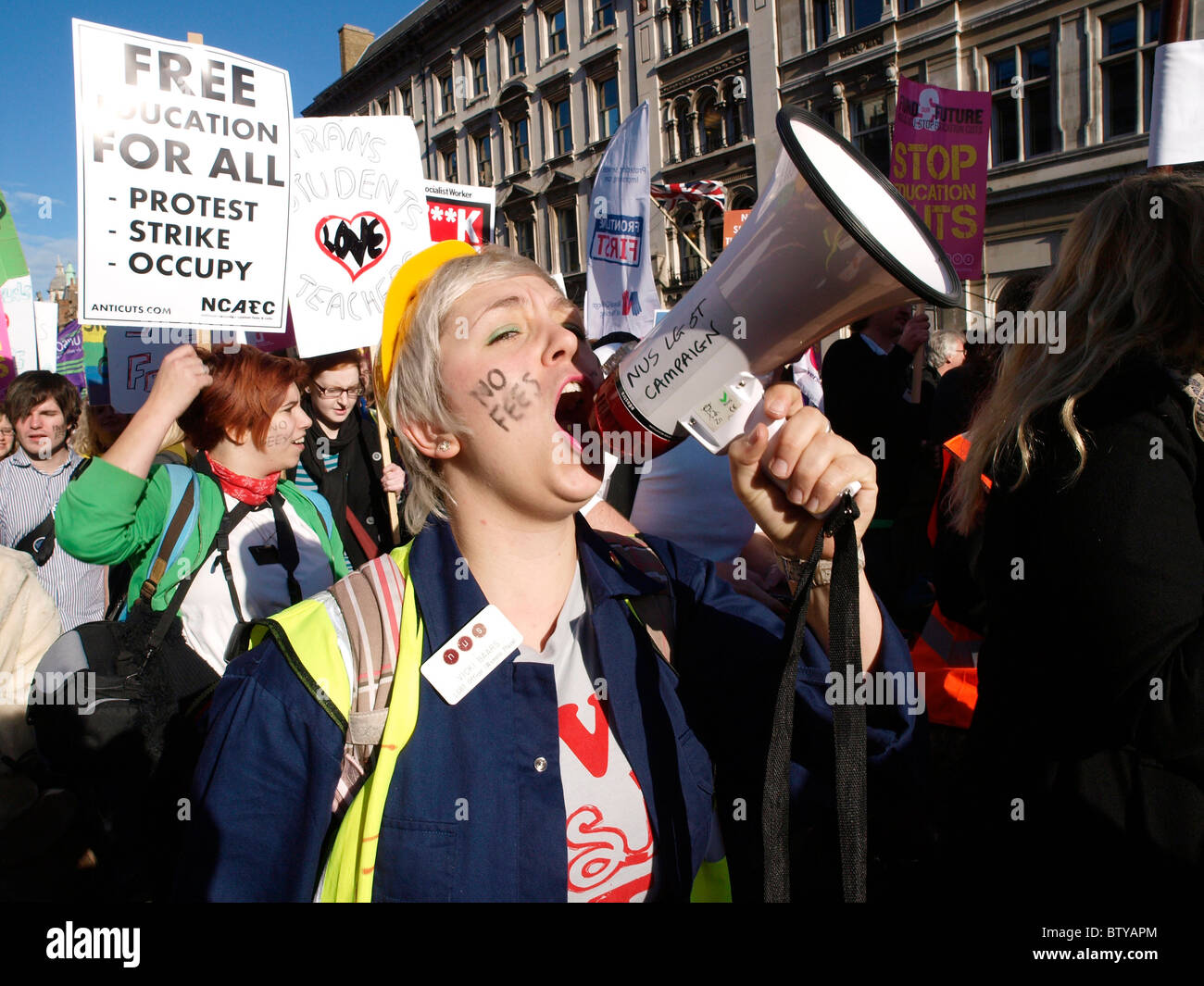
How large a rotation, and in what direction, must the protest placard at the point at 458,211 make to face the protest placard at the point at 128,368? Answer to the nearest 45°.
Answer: approximately 45° to its right

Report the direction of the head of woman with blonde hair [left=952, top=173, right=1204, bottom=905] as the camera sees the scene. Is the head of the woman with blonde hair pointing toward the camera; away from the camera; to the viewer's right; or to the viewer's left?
away from the camera

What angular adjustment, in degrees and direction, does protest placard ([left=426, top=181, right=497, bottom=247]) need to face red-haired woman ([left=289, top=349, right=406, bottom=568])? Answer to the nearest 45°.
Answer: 0° — it already faces them

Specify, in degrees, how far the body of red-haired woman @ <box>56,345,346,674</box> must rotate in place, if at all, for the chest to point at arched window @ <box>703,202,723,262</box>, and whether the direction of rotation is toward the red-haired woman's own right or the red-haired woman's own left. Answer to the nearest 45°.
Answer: approximately 90° to the red-haired woman's own left

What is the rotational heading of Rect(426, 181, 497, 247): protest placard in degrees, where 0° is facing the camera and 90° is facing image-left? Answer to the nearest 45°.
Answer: approximately 0°

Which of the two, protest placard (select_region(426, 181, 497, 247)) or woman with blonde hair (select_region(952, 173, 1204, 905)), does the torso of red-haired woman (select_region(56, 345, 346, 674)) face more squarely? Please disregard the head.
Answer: the woman with blonde hair
